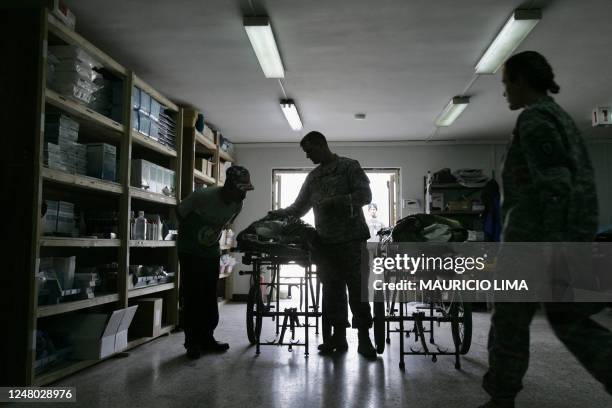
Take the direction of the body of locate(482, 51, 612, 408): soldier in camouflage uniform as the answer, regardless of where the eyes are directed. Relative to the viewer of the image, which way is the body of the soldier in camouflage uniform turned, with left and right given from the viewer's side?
facing to the left of the viewer

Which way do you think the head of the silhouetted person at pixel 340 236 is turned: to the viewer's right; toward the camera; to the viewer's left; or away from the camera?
to the viewer's left

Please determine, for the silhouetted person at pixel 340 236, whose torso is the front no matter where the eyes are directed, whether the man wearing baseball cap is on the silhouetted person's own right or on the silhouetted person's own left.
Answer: on the silhouetted person's own right

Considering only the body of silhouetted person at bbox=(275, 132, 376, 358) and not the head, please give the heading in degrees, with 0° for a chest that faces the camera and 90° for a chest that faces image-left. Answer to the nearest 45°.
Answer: approximately 45°

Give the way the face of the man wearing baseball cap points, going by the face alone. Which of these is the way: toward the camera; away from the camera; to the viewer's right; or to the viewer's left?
to the viewer's right

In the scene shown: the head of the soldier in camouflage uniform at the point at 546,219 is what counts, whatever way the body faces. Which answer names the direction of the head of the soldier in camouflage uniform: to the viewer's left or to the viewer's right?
to the viewer's left

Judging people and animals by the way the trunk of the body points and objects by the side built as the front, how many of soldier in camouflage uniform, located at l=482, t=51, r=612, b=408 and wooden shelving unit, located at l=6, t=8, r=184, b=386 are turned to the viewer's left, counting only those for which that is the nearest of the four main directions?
1

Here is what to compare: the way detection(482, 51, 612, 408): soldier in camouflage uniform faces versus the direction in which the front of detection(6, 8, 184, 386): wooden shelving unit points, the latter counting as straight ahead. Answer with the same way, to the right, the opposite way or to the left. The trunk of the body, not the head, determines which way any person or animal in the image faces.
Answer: the opposite way

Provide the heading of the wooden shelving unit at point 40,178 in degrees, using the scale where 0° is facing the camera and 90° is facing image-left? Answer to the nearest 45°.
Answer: approximately 315°

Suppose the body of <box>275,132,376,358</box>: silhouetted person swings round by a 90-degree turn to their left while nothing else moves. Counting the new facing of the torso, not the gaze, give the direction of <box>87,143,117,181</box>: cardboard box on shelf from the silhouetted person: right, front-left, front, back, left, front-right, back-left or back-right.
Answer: back-right
